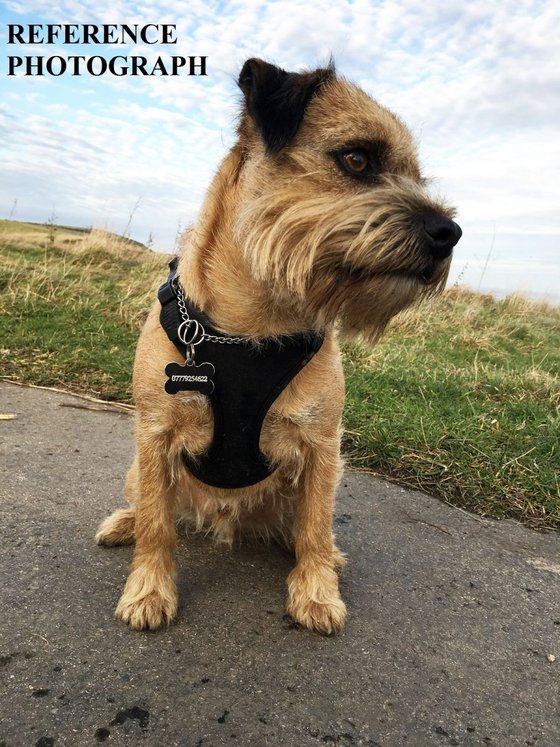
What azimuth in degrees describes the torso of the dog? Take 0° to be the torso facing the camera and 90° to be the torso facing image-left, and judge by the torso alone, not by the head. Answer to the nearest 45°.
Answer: approximately 0°
